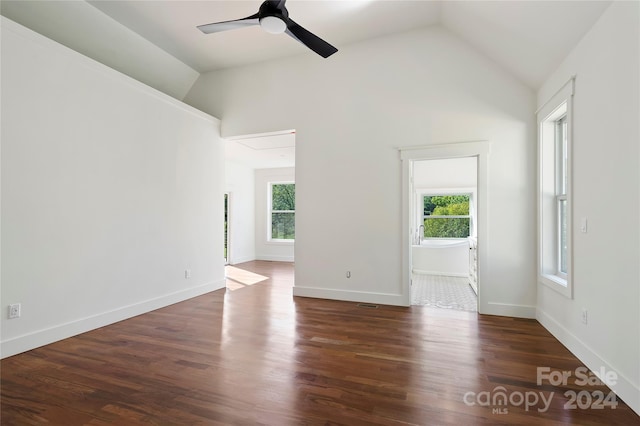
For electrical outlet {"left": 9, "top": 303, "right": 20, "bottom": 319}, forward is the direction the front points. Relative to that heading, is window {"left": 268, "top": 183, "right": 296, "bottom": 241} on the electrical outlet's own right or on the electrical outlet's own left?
on the electrical outlet's own left

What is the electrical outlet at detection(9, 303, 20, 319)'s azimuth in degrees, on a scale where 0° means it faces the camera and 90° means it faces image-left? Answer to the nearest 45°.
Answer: approximately 315°

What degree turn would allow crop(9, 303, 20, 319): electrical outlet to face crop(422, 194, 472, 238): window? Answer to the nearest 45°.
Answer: approximately 45° to its left

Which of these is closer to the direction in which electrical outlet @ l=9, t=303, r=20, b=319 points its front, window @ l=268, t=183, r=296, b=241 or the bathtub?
the bathtub

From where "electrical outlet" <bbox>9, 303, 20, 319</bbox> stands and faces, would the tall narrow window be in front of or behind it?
in front

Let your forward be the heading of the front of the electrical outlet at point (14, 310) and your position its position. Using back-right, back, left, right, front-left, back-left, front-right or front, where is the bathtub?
front-left
